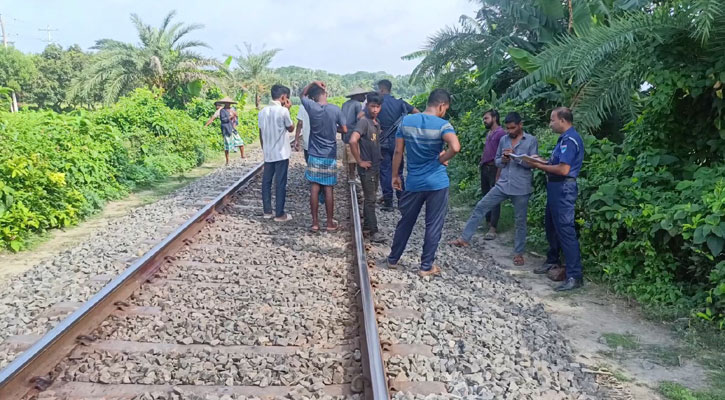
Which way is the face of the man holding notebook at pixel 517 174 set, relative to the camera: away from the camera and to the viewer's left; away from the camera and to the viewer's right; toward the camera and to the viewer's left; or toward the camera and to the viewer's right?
toward the camera and to the viewer's left

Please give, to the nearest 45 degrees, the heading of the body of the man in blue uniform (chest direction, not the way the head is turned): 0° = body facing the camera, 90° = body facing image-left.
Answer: approximately 90°

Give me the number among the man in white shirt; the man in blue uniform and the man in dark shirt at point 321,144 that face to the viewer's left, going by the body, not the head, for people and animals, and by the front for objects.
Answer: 1

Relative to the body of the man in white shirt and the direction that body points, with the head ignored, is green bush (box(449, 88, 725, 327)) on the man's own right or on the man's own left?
on the man's own right

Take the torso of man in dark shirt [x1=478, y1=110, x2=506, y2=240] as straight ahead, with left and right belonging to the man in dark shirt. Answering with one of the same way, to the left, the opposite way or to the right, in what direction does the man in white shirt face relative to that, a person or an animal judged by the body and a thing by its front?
the opposite way

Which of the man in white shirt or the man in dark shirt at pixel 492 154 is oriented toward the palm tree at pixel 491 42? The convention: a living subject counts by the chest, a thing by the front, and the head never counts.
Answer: the man in white shirt

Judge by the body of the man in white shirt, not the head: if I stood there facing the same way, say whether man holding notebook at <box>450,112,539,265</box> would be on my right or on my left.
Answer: on my right

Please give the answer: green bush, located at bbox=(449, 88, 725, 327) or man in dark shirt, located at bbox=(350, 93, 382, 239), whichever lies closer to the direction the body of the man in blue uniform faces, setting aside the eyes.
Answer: the man in dark shirt

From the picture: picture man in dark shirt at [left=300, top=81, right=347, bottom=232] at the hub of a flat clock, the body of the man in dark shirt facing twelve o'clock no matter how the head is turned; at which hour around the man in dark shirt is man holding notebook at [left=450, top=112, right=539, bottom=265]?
The man holding notebook is roughly at 4 o'clock from the man in dark shirt.

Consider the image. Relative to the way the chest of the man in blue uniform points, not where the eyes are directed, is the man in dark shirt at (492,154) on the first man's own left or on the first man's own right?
on the first man's own right

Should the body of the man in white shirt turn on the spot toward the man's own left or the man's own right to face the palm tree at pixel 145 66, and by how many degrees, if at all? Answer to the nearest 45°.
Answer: approximately 45° to the man's own left

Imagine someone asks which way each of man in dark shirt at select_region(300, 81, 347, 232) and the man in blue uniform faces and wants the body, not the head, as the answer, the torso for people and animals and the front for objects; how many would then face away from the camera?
1

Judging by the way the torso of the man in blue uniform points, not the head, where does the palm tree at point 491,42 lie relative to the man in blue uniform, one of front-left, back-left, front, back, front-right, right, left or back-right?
right

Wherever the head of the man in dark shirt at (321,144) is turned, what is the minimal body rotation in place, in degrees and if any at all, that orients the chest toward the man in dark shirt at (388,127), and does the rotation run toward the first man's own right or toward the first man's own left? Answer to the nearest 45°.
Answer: approximately 45° to the first man's own right

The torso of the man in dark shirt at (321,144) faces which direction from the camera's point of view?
away from the camera

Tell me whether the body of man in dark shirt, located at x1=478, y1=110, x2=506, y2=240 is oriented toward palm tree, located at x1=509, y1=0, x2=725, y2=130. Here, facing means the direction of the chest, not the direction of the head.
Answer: no

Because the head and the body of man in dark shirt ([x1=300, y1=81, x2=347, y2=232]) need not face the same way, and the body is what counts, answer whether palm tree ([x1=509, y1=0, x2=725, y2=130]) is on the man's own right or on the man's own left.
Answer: on the man's own right

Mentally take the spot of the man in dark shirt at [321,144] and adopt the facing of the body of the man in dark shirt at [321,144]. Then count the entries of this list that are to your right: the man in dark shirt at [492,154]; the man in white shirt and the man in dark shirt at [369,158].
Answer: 2

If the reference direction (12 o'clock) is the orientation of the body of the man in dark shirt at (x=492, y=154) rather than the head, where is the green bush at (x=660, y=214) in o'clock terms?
The green bush is roughly at 9 o'clock from the man in dark shirt.

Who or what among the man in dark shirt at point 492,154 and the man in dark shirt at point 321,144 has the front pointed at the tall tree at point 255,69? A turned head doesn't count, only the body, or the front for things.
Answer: the man in dark shirt at point 321,144
